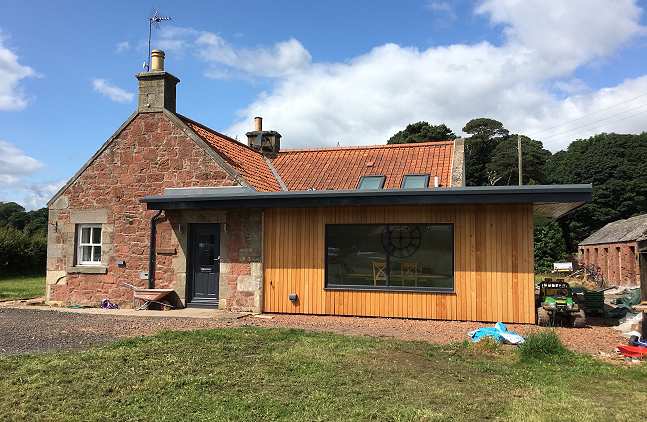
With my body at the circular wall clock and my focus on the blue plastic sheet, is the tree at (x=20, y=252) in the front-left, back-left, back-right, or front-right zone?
back-right

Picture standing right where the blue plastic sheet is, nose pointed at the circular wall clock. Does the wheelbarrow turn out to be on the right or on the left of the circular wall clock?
left

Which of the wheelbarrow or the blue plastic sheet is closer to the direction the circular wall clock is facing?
the blue plastic sheet

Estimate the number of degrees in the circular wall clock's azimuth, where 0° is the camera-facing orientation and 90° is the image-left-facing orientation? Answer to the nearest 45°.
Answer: approximately 0°

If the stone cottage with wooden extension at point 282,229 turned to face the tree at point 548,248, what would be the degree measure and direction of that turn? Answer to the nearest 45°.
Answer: approximately 135° to its left

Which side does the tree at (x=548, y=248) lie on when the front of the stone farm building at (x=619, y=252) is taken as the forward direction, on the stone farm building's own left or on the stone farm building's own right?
on the stone farm building's own right

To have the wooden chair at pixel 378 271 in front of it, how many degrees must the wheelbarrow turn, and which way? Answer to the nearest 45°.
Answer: approximately 45° to its right

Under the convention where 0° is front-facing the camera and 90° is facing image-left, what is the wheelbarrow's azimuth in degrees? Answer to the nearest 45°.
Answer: approximately 270°

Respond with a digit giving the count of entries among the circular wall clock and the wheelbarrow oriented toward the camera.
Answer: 1
